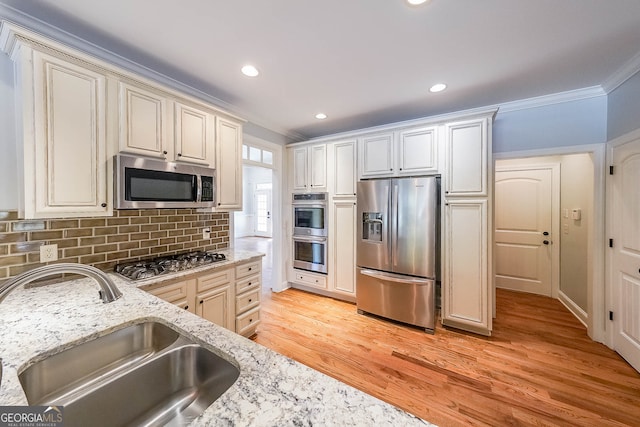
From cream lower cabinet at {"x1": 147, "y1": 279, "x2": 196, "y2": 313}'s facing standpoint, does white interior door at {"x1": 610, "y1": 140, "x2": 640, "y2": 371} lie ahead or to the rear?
ahead

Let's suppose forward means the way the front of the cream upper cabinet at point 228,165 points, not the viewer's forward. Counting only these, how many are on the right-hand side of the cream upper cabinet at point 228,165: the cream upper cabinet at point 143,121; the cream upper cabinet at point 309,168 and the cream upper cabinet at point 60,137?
2

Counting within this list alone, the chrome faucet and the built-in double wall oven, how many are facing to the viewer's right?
1

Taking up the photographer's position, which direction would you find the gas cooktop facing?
facing the viewer and to the right of the viewer

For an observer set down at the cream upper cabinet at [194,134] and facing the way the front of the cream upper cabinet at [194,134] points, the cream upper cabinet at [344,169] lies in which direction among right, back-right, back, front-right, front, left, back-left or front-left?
front-left

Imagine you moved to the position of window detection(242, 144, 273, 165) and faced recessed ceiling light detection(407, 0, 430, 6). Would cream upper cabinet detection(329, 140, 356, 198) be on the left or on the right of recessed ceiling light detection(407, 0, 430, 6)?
left

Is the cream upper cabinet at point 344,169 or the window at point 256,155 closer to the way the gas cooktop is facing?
the cream upper cabinet

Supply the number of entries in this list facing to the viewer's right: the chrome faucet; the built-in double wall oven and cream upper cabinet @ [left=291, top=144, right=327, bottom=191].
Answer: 1

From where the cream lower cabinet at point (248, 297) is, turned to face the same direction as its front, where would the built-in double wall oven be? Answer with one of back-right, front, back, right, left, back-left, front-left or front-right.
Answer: left
